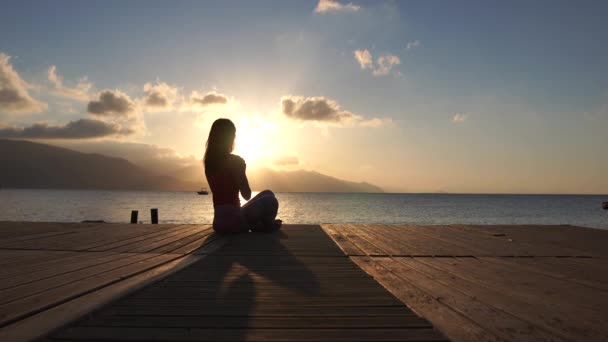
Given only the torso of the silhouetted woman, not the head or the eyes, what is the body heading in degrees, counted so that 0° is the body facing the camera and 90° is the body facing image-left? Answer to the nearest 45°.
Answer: approximately 225°
